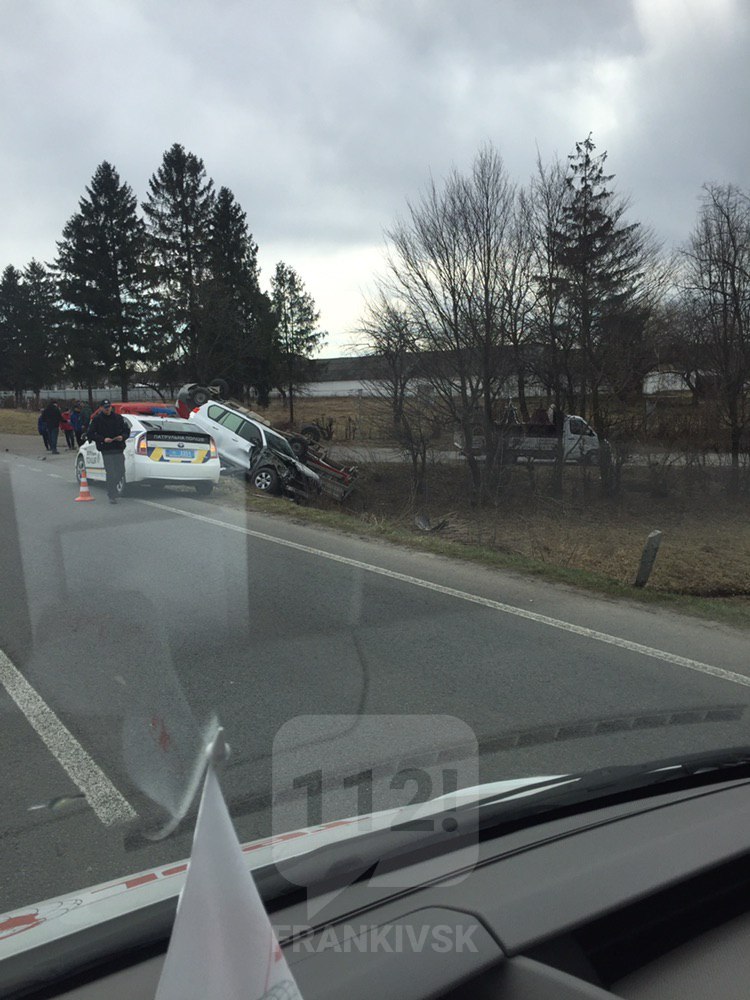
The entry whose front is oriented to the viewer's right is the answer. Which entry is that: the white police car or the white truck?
the white truck

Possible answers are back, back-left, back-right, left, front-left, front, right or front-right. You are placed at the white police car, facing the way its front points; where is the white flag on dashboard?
back-left

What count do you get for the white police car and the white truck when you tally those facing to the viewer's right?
1

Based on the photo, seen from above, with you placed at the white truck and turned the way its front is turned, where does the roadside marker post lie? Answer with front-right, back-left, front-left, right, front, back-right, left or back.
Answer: right

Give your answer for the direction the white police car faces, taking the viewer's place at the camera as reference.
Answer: facing away from the viewer and to the left of the viewer

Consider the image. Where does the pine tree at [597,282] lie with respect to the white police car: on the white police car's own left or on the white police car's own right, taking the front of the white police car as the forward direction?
on the white police car's own right

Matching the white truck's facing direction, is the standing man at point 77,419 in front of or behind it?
behind

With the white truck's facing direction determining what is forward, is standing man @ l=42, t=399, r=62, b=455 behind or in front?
behind

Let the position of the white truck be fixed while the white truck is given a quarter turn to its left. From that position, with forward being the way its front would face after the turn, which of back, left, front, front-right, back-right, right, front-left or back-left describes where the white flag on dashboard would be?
back

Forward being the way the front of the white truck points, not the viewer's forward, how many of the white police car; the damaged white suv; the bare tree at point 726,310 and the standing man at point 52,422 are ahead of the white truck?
1

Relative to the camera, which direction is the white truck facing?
to the viewer's right

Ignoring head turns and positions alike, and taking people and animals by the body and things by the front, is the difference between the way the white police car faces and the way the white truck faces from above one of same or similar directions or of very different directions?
very different directions
